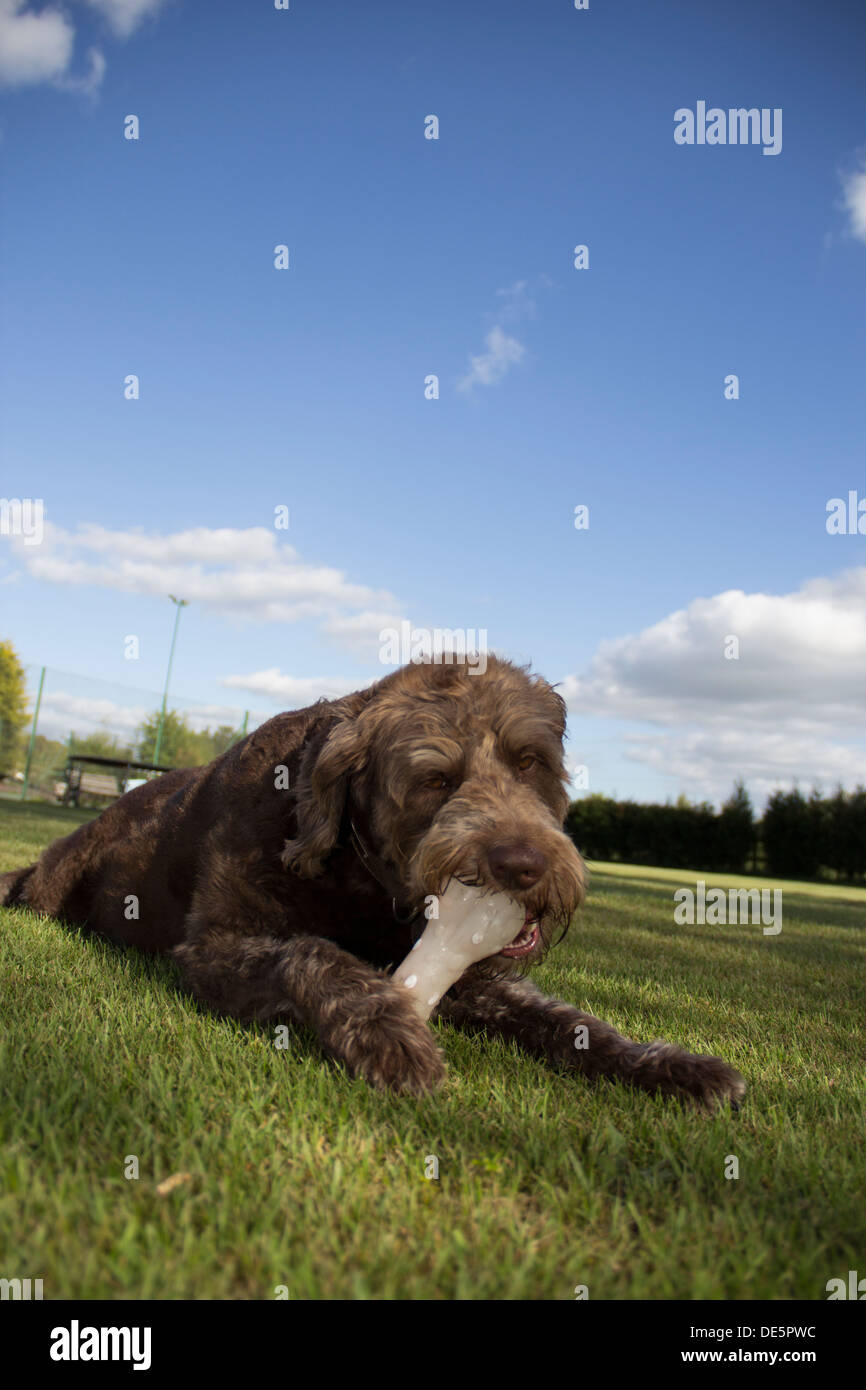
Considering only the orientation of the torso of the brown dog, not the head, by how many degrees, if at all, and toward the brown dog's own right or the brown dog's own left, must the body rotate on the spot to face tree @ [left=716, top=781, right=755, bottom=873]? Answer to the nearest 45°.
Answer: approximately 90° to the brown dog's own left

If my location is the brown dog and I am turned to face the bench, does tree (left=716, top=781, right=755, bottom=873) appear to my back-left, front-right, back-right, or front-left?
front-right

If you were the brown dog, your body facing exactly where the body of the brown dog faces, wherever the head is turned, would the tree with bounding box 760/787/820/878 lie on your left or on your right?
on your left

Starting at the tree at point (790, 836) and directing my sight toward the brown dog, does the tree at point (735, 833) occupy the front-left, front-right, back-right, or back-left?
front-right

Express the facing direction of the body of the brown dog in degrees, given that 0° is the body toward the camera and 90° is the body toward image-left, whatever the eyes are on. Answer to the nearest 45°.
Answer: approximately 315°

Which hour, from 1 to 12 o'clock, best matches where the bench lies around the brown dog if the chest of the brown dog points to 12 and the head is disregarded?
The bench is roughly at 7 o'clock from the brown dog.

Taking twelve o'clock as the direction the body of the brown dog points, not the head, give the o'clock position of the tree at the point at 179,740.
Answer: The tree is roughly at 7 o'clock from the brown dog.

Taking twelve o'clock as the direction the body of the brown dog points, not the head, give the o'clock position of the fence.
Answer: The fence is roughly at 7 o'clock from the brown dog.

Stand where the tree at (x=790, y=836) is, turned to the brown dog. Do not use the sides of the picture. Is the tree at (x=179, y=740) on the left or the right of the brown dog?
right
